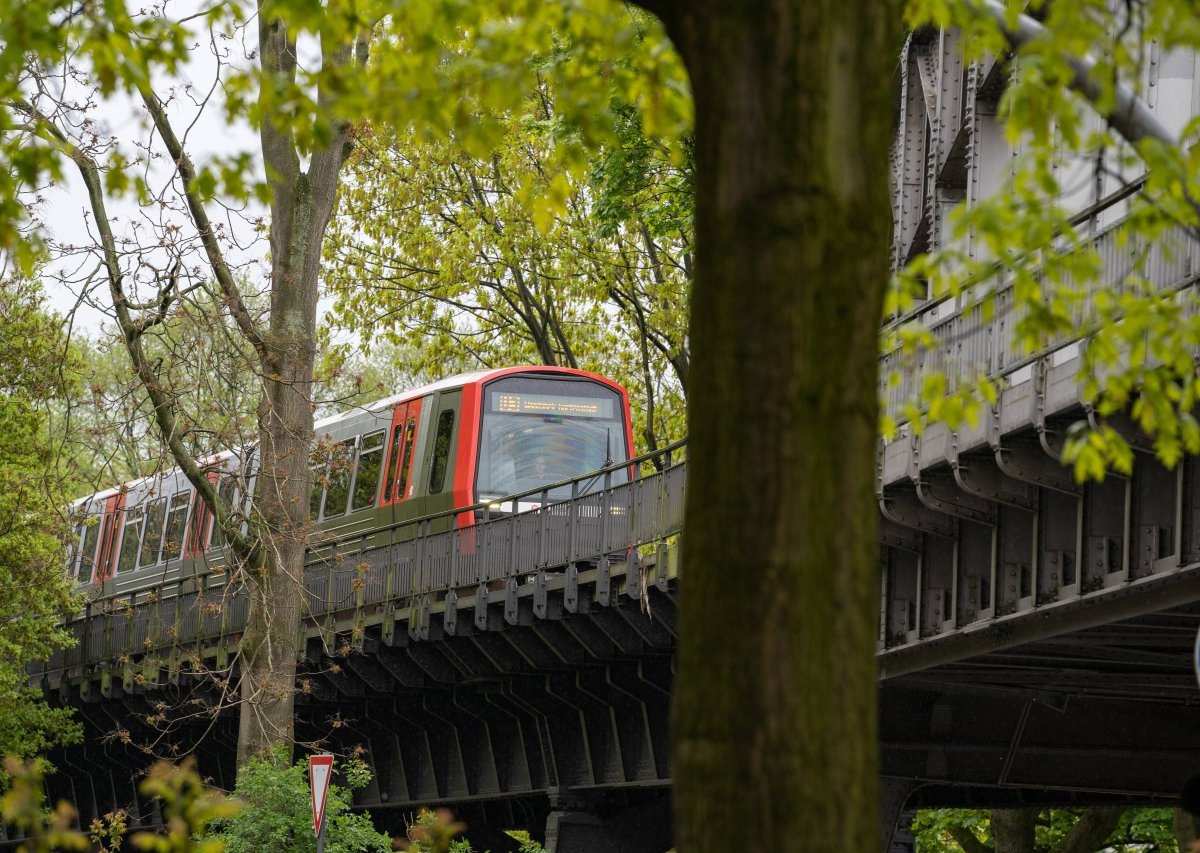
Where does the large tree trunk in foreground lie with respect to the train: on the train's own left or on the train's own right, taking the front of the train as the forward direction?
on the train's own right

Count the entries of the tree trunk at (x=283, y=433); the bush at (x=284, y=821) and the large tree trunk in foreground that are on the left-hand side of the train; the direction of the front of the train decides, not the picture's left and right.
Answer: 0

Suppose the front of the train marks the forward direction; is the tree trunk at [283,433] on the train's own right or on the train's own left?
on the train's own right

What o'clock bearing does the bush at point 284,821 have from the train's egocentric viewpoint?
The bush is roughly at 2 o'clock from the train.

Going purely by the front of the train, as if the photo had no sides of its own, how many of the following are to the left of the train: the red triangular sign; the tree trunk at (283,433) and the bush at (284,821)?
0

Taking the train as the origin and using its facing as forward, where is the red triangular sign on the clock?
The red triangular sign is roughly at 2 o'clock from the train.

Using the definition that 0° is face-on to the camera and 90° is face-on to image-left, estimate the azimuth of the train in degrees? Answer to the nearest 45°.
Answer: approximately 315°
